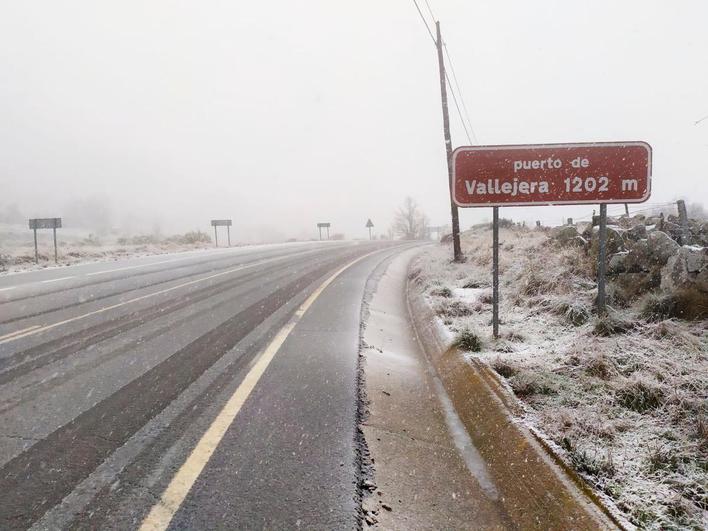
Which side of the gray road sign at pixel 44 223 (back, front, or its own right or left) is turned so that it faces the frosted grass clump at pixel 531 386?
back

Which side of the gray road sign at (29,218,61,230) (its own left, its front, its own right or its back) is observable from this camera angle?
back

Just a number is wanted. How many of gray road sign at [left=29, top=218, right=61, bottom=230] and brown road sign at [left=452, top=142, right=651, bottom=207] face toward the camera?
1

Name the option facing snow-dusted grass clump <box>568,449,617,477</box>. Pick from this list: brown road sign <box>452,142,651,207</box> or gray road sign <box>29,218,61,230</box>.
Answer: brown road sign <box>452,142,651,207</box>

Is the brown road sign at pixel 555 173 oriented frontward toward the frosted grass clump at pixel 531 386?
yes

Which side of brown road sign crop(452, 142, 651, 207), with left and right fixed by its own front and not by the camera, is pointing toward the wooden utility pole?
back

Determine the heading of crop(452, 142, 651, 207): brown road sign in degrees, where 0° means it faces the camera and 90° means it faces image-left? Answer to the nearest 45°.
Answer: approximately 0°

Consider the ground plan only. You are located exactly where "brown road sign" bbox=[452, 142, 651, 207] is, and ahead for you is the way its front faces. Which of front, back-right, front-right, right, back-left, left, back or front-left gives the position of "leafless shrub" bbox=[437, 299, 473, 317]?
back-right

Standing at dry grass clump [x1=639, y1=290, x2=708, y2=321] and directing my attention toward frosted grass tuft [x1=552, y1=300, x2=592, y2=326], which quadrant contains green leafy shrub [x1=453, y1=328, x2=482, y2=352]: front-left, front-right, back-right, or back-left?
front-left

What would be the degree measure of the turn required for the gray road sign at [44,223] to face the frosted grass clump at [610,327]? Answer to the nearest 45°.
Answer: approximately 180°

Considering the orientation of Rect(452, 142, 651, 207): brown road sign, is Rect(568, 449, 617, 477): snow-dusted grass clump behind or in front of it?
in front

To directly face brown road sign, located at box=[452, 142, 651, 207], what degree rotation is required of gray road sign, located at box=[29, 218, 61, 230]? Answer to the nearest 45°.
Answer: approximately 180°
